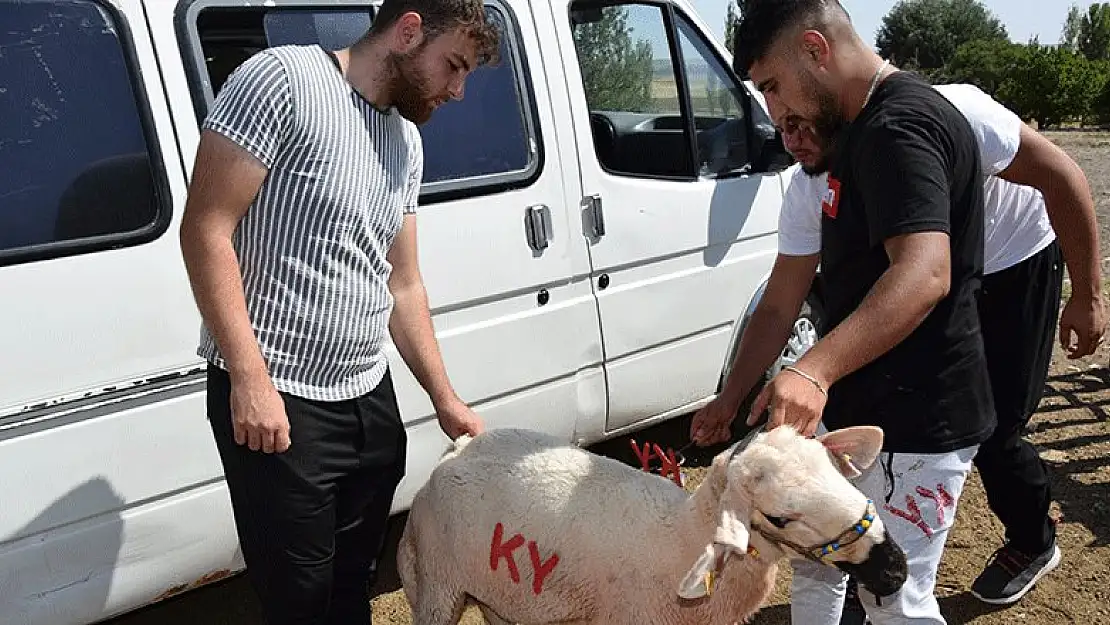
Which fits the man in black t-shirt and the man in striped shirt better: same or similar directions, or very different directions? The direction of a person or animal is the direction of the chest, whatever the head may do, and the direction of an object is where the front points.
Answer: very different directions

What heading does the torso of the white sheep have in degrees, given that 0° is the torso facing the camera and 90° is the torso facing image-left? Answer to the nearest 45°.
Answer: approximately 270°

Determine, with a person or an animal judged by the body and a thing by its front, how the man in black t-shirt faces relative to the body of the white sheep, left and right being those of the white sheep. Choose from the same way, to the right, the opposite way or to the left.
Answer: the opposite way

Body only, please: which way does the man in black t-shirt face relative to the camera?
to the viewer's left

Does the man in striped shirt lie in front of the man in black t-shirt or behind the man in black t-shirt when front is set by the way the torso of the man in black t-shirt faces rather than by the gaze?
in front

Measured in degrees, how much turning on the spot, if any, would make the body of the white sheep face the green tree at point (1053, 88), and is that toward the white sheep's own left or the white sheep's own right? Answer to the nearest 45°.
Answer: approximately 45° to the white sheep's own left

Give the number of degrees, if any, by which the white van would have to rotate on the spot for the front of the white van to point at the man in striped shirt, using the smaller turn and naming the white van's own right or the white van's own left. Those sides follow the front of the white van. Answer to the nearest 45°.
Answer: approximately 135° to the white van's own right

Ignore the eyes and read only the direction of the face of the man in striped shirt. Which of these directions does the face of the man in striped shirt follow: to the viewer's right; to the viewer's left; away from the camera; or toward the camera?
to the viewer's right

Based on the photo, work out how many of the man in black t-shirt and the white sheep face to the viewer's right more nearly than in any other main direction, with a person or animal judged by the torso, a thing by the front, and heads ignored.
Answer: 1

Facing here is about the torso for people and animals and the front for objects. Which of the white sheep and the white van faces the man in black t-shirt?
the white sheep

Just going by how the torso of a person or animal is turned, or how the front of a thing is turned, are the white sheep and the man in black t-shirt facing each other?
yes

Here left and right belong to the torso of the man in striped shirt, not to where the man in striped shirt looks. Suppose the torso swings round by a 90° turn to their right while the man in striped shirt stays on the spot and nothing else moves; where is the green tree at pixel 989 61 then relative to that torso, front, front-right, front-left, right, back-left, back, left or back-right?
back

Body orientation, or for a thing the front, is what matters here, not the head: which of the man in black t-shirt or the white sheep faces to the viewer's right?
the white sheep

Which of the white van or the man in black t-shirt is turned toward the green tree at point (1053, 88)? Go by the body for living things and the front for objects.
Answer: the white van

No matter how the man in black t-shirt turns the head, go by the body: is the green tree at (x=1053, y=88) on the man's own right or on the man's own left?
on the man's own right
